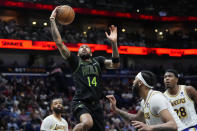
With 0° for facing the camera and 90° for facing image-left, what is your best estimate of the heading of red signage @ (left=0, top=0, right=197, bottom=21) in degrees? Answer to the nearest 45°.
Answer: approximately 0°

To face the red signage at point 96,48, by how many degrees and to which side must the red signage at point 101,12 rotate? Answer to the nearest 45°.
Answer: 0° — it already faces it
